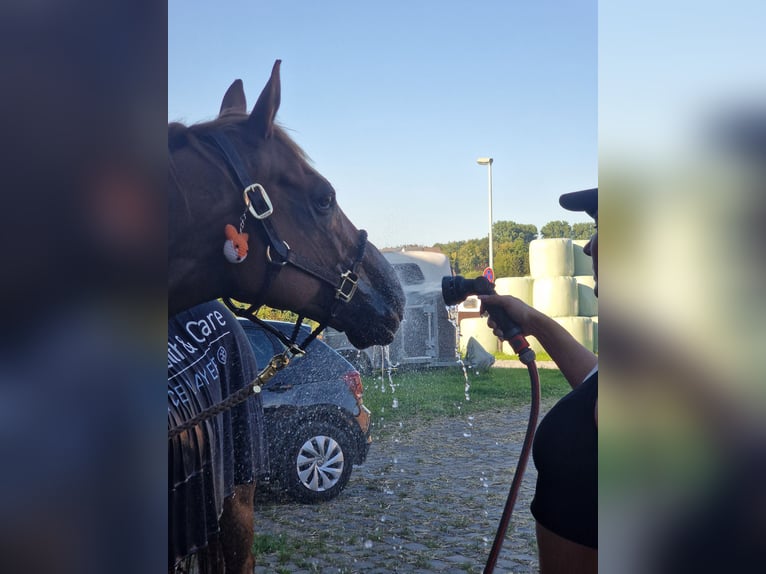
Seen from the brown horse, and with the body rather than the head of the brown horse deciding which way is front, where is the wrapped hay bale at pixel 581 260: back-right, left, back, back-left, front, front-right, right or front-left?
front

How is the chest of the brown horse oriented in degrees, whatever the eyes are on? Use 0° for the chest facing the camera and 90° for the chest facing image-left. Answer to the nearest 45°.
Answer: approximately 270°

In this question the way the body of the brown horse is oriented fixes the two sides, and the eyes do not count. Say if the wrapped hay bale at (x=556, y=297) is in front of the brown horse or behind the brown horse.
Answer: in front

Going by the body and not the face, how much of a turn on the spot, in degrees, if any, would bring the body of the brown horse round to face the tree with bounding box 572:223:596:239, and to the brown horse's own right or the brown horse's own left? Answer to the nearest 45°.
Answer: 0° — it already faces it

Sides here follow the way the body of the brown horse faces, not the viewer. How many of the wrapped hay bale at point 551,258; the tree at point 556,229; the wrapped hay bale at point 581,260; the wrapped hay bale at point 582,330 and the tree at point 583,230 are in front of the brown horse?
5

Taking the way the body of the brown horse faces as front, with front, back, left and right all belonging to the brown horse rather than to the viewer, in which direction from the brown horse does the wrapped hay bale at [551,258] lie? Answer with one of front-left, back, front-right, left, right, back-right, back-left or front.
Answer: front
